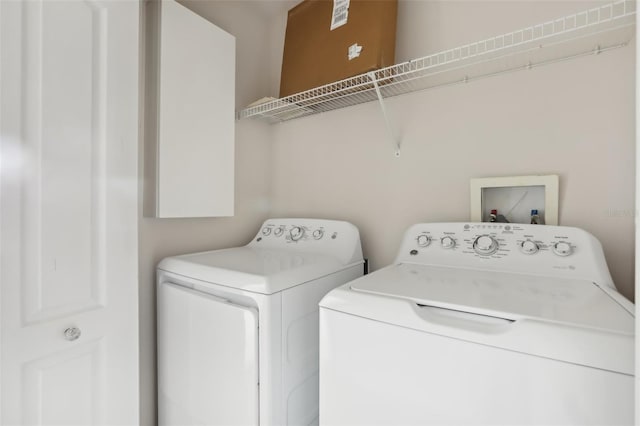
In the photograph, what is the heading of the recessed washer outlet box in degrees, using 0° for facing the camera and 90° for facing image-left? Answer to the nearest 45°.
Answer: approximately 0°

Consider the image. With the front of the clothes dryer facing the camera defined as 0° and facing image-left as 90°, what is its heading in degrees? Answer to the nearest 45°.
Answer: approximately 45°

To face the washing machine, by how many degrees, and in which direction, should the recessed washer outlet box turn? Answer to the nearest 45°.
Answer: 0° — it already faces it

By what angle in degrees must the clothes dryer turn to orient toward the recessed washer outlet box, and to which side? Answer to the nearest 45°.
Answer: approximately 135° to its left

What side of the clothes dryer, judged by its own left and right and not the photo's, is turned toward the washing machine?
left

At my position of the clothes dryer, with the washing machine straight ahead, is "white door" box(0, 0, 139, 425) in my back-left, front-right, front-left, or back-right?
back-right

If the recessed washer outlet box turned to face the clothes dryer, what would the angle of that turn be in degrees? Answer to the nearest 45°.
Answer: approximately 45° to its right

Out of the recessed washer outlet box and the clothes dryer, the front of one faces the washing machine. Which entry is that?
the recessed washer outlet box
